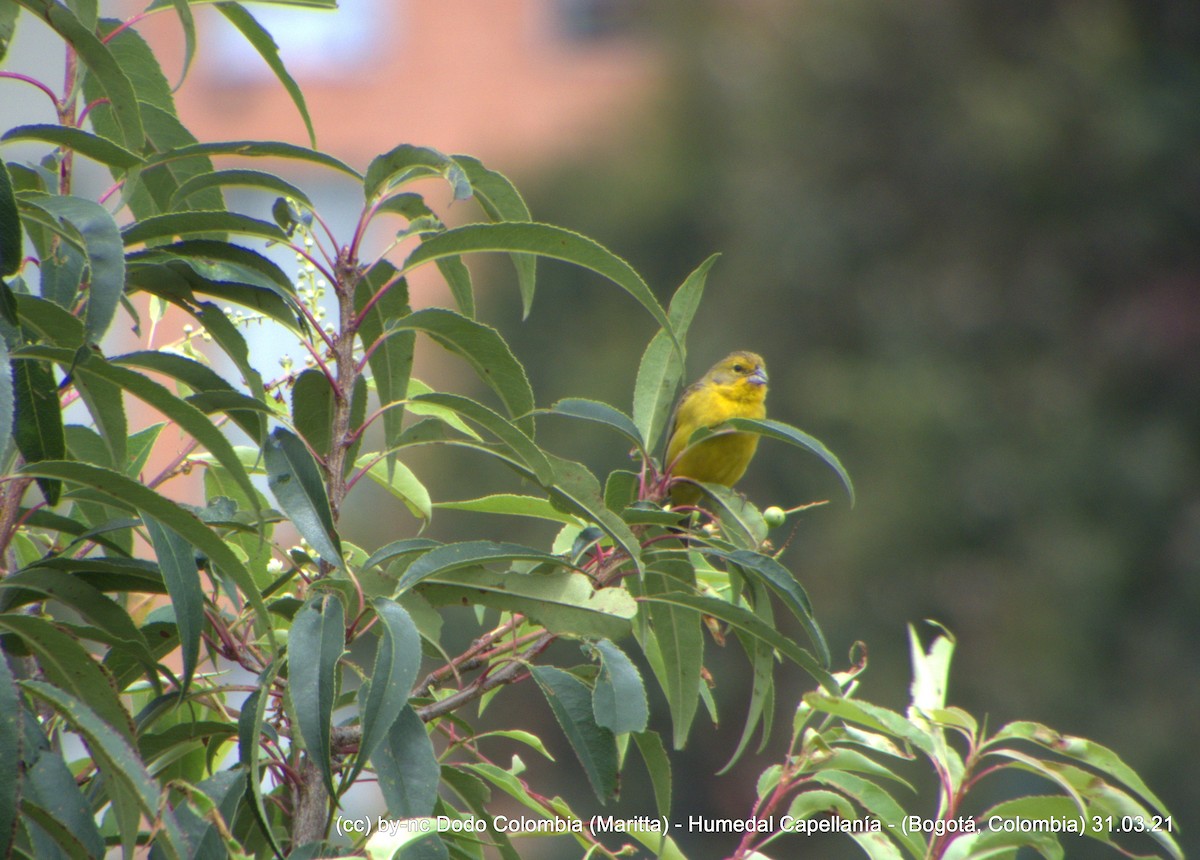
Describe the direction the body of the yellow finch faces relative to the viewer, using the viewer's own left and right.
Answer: facing the viewer and to the right of the viewer
